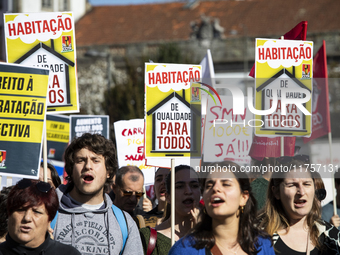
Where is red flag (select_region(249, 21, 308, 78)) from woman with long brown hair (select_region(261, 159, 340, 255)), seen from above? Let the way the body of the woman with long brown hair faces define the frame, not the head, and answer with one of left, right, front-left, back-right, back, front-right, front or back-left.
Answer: back

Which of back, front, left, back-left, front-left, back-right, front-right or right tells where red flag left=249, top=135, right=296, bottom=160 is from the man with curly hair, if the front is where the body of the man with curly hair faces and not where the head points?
back-left

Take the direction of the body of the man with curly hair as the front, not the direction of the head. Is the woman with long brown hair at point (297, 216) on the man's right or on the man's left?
on the man's left

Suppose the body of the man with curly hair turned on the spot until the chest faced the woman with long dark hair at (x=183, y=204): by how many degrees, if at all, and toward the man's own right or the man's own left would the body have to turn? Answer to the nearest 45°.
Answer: approximately 135° to the man's own left

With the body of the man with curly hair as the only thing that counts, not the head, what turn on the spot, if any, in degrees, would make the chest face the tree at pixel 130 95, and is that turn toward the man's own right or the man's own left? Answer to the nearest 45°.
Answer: approximately 180°

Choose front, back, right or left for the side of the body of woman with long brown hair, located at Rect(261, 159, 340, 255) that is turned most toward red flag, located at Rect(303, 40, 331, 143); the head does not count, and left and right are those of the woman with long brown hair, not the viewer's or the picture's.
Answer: back

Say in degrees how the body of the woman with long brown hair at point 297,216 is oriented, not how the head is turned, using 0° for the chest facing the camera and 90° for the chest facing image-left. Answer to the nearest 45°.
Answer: approximately 0°

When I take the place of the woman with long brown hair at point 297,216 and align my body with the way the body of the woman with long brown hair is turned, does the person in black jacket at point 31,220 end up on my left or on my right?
on my right

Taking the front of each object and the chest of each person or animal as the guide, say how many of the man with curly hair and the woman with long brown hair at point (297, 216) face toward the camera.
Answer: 2

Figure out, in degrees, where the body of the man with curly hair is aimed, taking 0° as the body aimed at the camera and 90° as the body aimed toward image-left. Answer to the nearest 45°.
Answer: approximately 0°

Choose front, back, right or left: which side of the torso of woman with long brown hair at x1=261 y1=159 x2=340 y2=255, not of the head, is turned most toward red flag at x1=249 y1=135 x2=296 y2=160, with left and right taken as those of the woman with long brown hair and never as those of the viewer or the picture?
back

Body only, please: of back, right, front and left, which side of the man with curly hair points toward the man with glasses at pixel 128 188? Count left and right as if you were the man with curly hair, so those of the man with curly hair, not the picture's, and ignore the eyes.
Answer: back
